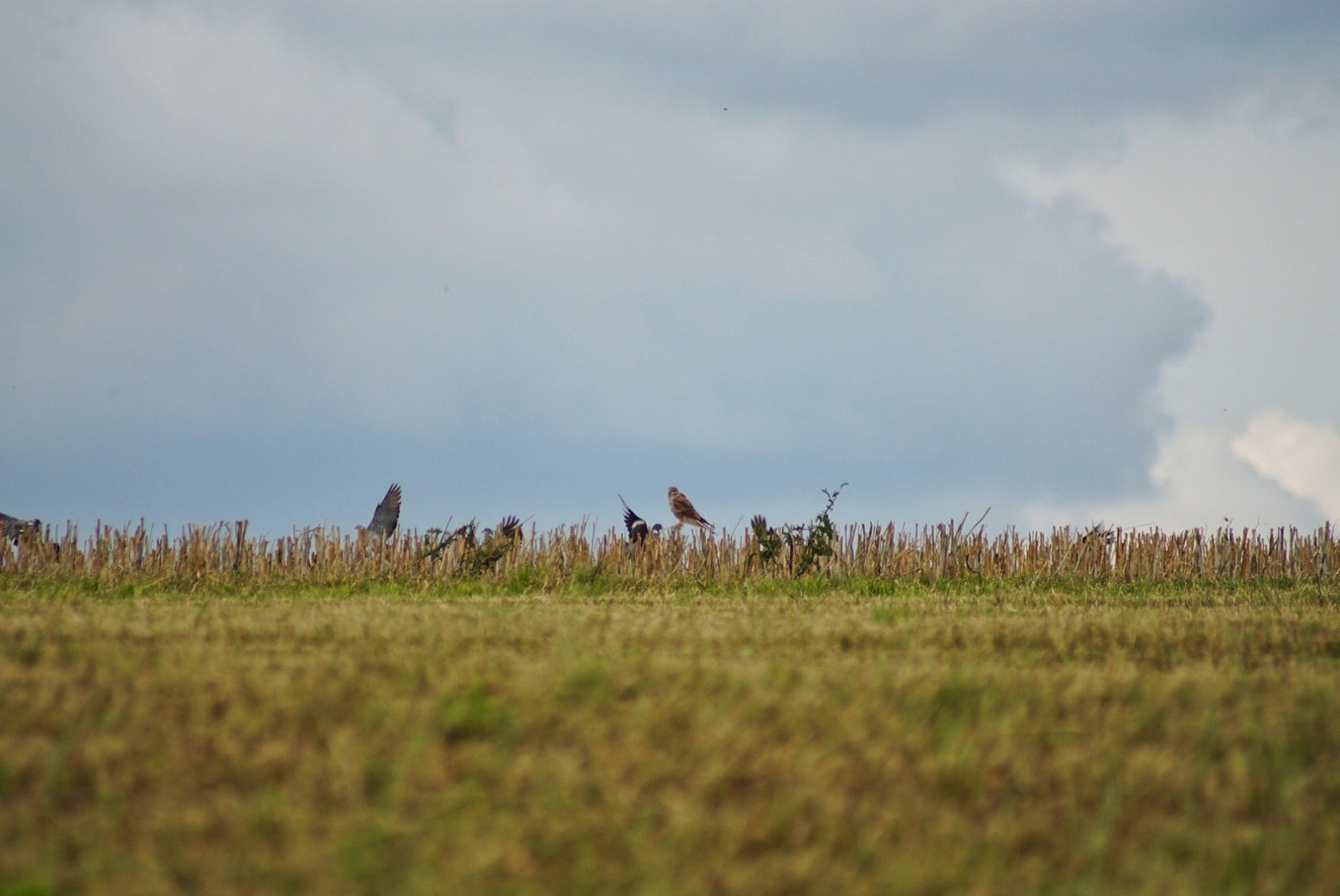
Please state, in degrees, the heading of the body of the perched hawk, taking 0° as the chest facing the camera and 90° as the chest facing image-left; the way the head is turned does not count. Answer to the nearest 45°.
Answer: approximately 90°
